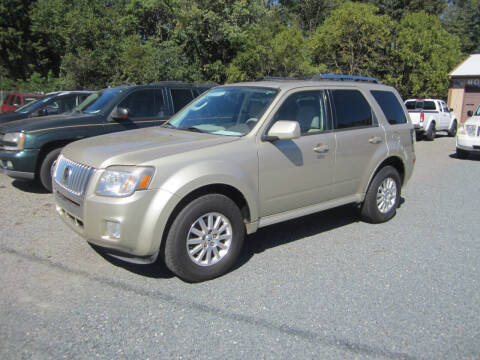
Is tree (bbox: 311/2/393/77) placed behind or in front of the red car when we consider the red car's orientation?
behind

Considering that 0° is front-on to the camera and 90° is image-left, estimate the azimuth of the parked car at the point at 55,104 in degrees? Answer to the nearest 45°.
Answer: approximately 45°

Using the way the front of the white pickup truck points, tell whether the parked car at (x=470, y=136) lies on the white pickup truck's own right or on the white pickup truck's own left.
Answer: on the white pickup truck's own right

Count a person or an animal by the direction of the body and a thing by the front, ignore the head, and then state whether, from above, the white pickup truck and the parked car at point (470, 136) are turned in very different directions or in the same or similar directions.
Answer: very different directions

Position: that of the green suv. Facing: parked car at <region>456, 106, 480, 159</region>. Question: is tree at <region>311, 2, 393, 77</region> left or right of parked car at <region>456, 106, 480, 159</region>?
left

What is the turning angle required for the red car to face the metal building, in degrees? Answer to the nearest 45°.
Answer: approximately 135° to its left

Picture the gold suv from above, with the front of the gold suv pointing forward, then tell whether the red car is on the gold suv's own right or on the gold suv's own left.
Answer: on the gold suv's own right

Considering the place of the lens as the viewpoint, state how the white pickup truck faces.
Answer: facing away from the viewer and to the right of the viewer

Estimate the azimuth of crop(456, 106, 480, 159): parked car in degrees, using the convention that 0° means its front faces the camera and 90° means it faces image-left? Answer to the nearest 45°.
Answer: approximately 45°

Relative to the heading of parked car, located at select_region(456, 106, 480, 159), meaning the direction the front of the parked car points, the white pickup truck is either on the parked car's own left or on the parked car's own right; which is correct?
on the parked car's own right

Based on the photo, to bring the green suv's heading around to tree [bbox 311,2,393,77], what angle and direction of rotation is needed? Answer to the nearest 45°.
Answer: approximately 180°
